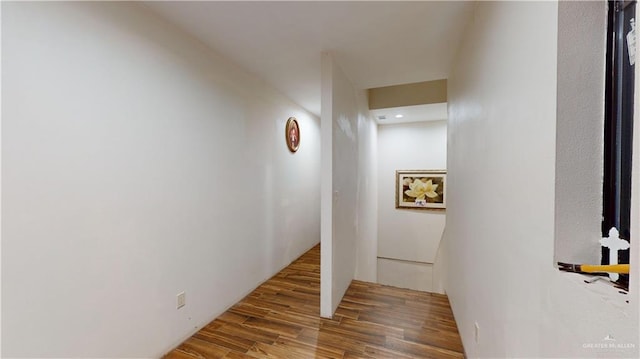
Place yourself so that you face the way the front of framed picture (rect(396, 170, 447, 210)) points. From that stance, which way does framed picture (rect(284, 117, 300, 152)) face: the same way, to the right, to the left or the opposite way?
to the left

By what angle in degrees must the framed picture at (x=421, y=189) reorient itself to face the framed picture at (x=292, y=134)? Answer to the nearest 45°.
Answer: approximately 45° to its right

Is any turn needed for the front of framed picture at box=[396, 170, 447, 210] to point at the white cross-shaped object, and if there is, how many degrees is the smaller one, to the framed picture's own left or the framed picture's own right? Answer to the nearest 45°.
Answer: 0° — it already faces it

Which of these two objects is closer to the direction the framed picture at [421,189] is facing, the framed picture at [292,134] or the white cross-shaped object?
the white cross-shaped object

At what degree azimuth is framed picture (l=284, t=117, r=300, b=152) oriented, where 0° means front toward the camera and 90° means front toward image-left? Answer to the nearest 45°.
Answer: approximately 315°

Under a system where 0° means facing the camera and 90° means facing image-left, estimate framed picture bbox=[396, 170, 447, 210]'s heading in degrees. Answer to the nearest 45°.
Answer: approximately 0°

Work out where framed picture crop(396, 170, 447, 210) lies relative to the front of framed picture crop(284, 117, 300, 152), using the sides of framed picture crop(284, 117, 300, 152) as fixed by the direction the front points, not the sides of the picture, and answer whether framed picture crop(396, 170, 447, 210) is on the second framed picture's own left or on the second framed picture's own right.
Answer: on the second framed picture's own left

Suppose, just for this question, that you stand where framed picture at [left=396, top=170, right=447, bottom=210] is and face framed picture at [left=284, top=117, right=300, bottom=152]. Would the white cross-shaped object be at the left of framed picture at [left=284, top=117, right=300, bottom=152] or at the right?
left

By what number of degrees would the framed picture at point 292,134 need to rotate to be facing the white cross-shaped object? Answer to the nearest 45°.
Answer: approximately 45° to its right
